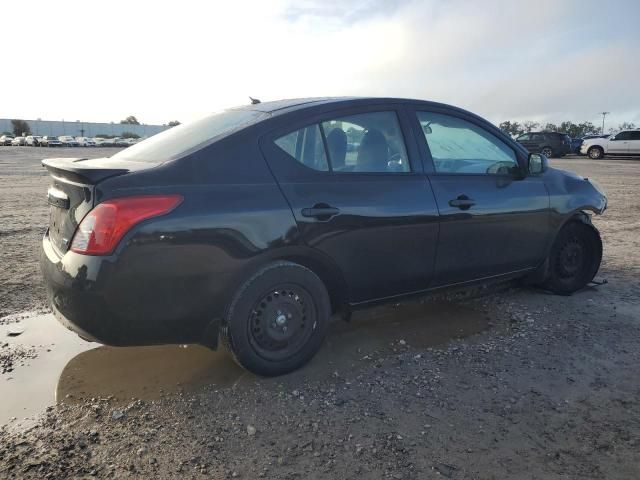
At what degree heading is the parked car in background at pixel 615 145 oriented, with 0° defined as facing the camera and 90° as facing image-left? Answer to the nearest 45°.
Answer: approximately 90°

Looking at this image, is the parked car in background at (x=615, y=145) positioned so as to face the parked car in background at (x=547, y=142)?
yes

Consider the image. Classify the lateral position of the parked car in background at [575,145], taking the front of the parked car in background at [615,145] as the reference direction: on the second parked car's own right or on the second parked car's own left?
on the second parked car's own right

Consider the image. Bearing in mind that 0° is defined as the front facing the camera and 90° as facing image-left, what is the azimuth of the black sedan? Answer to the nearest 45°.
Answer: approximately 225°

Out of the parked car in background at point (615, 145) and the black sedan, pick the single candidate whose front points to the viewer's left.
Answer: the parked car in background

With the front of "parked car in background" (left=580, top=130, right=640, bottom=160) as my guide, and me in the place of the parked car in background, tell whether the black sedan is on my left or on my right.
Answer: on my left

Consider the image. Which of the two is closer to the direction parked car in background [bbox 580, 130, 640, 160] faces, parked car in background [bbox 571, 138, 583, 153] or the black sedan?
the parked car in background

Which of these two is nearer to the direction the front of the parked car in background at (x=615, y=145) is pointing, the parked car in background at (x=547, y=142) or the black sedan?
the parked car in background

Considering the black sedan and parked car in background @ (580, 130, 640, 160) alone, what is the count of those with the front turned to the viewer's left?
1

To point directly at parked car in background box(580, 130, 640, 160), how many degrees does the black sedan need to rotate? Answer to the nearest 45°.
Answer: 0° — it already faces it
